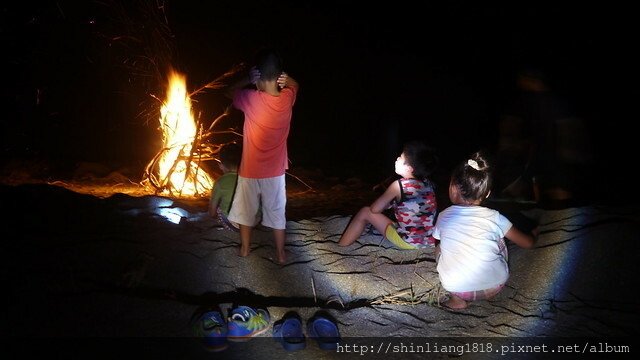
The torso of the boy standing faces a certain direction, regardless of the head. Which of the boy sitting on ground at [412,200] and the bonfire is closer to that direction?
the bonfire

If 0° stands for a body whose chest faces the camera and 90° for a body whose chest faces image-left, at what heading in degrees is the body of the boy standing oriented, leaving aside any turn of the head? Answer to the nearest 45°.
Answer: approximately 180°

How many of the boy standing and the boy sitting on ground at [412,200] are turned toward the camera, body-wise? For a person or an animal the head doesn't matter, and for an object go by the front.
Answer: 0

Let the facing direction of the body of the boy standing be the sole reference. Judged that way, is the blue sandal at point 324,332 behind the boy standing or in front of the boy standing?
behind

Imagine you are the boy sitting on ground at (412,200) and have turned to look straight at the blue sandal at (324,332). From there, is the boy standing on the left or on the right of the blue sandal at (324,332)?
right

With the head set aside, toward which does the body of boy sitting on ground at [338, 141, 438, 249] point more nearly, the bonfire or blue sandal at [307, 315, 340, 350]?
the bonfire

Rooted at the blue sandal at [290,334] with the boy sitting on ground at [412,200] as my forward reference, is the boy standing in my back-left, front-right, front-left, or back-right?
front-left

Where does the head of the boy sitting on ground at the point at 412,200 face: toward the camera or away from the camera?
away from the camera

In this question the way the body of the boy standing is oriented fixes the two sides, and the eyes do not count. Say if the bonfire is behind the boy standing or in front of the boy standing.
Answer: in front

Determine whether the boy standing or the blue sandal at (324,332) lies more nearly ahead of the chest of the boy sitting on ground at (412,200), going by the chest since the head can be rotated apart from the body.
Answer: the boy standing

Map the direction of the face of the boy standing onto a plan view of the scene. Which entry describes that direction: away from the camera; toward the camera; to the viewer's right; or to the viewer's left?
away from the camera

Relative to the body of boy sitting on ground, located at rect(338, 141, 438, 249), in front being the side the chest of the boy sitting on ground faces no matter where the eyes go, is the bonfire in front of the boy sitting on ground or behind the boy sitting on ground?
in front

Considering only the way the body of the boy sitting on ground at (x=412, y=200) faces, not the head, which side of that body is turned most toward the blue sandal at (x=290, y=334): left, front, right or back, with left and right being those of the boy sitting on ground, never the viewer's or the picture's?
left

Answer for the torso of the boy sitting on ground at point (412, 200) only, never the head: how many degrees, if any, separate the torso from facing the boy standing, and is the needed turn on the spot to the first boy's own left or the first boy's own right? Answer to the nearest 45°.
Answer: approximately 45° to the first boy's own left

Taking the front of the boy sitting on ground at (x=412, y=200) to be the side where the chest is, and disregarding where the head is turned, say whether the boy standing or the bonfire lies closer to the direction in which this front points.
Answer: the bonfire

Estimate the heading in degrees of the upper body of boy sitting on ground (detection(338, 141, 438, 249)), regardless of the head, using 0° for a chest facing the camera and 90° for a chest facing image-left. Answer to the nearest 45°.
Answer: approximately 135°

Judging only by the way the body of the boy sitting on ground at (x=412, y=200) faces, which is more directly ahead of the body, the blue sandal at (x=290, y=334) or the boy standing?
the boy standing
